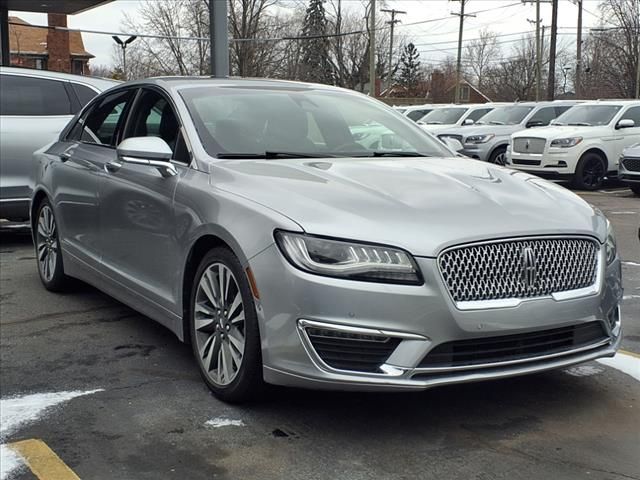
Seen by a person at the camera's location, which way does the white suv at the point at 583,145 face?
facing the viewer and to the left of the viewer

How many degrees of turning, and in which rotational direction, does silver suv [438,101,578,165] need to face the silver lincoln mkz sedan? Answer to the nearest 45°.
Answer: approximately 45° to its left

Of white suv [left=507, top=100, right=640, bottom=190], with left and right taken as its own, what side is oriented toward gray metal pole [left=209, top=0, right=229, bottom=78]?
front

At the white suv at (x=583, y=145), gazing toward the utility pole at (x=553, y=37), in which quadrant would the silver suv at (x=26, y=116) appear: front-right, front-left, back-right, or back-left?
back-left

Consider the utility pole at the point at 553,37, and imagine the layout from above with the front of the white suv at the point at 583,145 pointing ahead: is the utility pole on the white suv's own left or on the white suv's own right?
on the white suv's own right

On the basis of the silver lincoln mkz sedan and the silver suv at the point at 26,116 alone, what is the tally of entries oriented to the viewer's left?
1

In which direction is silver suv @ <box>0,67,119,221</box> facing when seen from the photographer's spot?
facing to the left of the viewer

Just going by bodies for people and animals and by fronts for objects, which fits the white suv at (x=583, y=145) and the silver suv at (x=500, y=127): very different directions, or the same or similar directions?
same or similar directions

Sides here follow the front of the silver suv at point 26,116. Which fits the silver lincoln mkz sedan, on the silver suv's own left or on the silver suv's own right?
on the silver suv's own left

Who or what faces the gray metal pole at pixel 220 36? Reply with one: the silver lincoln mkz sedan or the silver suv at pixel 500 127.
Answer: the silver suv

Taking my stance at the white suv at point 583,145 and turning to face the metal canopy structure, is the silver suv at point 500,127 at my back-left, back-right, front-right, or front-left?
front-right
